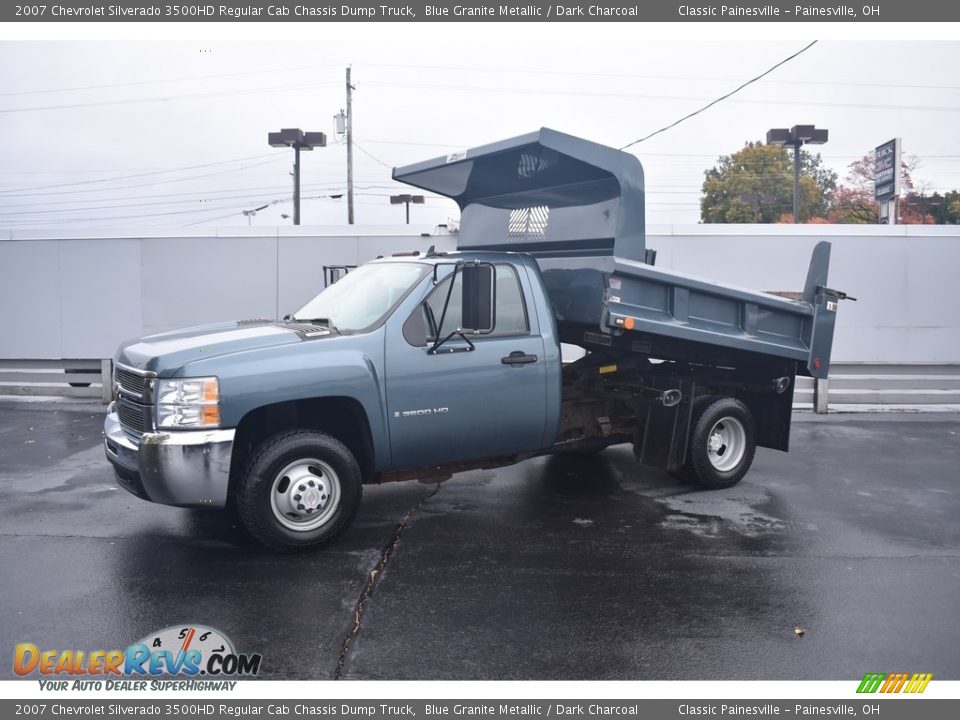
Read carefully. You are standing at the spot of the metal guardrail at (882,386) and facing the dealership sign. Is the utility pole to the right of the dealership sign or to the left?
left

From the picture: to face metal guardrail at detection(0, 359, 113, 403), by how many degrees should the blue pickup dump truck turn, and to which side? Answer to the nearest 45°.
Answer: approximately 90° to its right

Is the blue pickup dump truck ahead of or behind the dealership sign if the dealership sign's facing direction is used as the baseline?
ahead

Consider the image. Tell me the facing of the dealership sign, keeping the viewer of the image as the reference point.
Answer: facing the viewer and to the left of the viewer

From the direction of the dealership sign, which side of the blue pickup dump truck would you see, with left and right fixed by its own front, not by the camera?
back

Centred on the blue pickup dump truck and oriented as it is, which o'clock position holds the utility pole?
The utility pole is roughly at 4 o'clock from the blue pickup dump truck.

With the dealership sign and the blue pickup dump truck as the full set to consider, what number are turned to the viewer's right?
0

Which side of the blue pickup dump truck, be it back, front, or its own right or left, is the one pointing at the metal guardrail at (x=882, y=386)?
back

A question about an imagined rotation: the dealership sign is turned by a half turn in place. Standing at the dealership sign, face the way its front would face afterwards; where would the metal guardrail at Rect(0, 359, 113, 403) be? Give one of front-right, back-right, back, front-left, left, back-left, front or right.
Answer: back

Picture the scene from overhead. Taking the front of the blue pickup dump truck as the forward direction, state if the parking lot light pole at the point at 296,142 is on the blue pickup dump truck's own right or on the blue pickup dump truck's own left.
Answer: on the blue pickup dump truck's own right

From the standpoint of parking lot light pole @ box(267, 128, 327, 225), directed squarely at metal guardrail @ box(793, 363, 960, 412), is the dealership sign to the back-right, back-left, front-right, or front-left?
front-left
